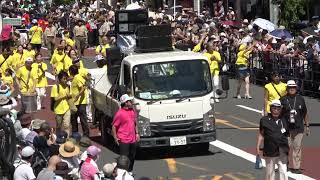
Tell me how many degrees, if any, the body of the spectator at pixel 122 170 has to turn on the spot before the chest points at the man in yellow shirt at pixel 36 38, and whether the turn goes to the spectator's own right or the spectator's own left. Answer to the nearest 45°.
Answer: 0° — they already face them

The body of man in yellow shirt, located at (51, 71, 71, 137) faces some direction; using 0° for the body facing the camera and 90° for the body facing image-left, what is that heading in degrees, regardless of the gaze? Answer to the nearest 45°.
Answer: approximately 315°

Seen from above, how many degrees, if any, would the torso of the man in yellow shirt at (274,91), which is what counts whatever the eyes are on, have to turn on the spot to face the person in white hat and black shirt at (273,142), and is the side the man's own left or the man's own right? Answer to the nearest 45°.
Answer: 0° — they already face them

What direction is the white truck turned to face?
toward the camera

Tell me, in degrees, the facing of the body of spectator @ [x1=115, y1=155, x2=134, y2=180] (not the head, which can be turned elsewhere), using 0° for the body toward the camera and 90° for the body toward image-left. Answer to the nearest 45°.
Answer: approximately 180°

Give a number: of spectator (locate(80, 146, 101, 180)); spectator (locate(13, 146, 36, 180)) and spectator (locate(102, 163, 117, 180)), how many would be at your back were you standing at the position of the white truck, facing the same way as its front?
0

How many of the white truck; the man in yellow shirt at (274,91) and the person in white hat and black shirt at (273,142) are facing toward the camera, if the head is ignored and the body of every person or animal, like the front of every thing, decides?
3

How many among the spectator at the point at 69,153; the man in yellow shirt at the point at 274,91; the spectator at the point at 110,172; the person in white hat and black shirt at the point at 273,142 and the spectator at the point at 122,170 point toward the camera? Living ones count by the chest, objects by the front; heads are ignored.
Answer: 2

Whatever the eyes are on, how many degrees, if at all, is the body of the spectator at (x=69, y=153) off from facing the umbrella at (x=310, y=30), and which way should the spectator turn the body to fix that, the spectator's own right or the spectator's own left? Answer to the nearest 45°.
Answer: approximately 45° to the spectator's own right

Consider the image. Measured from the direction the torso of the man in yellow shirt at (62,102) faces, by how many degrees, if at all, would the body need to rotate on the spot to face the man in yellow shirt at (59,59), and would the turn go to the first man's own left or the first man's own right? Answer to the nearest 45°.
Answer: approximately 135° to the first man's own left

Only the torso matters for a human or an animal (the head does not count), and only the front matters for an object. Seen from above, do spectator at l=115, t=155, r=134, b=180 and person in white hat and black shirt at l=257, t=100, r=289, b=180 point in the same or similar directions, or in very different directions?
very different directions

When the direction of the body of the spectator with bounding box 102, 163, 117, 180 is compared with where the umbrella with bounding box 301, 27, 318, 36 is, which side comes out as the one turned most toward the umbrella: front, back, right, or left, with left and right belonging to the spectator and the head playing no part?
front

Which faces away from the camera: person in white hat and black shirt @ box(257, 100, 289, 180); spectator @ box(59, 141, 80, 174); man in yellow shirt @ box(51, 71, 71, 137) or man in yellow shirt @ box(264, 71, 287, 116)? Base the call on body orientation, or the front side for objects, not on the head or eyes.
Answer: spectator @ box(59, 141, 80, 174)

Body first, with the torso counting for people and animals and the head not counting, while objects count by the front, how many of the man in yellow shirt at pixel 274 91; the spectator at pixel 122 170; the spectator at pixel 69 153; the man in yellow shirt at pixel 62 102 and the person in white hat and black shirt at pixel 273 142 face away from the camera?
2

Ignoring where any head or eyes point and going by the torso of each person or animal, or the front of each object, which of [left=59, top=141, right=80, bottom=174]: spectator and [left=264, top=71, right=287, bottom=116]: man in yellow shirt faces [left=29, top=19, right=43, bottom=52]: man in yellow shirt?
the spectator

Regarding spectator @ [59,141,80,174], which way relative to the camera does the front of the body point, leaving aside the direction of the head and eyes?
away from the camera
